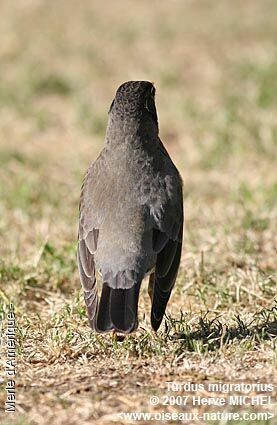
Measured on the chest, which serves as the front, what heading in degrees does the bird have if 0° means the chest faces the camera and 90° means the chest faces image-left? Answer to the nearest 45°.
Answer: approximately 180°
